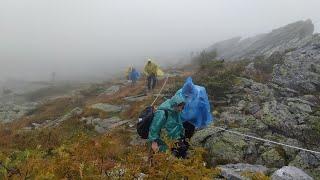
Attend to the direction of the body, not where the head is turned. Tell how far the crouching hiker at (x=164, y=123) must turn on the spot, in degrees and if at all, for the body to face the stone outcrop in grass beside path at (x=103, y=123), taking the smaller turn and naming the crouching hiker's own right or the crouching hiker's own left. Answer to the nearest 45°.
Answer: approximately 135° to the crouching hiker's own left

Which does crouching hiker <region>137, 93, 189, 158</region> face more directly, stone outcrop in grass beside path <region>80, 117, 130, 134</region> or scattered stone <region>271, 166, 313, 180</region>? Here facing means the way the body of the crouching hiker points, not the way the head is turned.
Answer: the scattered stone

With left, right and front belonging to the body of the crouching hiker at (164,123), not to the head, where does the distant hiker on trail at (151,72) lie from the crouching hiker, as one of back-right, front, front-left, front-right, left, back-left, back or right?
back-left

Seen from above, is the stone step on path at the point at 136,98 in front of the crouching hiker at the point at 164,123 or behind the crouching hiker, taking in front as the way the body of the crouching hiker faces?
behind

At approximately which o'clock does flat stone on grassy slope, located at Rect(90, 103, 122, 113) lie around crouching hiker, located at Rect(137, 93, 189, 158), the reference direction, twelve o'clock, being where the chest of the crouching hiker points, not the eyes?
The flat stone on grassy slope is roughly at 7 o'clock from the crouching hiker.

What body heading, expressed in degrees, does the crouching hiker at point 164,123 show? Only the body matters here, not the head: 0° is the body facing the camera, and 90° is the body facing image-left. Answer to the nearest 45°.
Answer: approximately 315°
